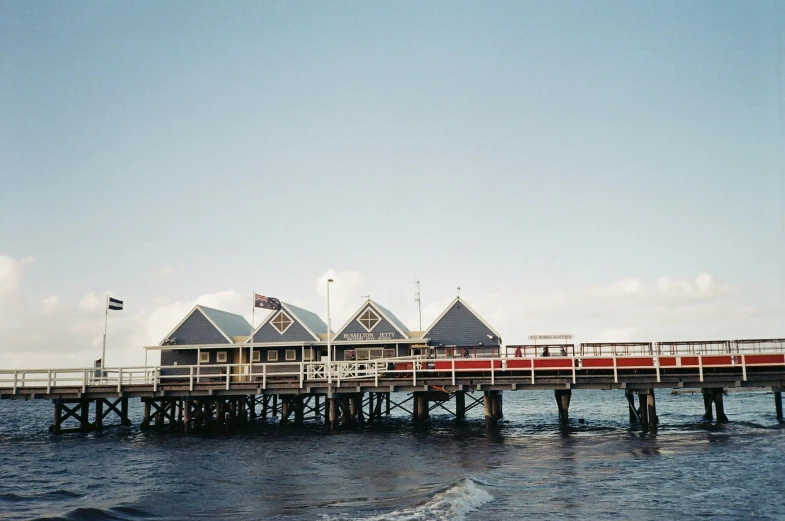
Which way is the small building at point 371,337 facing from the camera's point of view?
toward the camera

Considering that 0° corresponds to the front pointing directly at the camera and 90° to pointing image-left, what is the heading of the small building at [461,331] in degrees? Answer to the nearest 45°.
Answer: approximately 0°

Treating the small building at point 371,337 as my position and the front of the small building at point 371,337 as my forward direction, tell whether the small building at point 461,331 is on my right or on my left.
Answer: on my left

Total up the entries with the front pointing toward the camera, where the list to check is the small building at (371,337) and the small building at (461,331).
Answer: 2

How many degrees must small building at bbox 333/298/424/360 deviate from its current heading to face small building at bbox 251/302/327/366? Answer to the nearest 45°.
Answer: approximately 90° to its right

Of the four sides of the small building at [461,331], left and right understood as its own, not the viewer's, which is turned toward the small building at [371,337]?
right

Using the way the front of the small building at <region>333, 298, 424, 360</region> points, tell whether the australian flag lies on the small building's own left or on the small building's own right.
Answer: on the small building's own right

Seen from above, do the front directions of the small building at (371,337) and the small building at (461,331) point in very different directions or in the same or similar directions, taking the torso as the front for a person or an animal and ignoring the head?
same or similar directions

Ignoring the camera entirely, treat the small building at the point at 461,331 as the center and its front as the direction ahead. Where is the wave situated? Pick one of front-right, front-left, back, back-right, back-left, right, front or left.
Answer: front

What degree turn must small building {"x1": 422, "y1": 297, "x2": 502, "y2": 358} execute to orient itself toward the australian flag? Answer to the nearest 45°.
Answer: approximately 45° to its right
